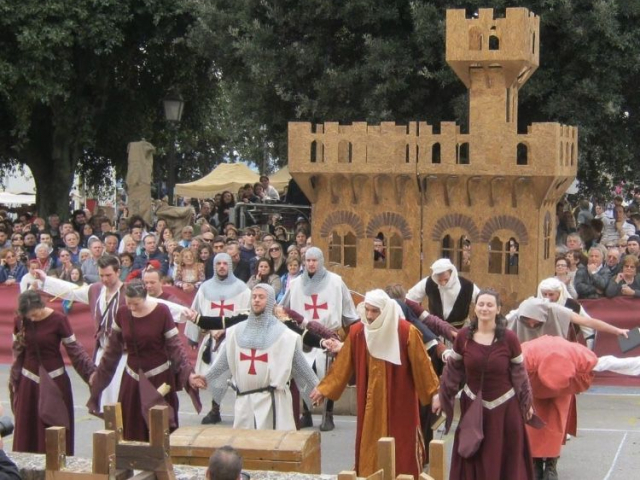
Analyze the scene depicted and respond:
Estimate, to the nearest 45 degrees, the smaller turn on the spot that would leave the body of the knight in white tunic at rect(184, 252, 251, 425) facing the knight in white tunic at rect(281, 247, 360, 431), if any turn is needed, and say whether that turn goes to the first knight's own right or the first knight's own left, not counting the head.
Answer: approximately 90° to the first knight's own left

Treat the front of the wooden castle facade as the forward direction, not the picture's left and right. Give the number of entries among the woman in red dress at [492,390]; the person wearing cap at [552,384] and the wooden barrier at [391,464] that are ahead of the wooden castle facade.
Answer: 3

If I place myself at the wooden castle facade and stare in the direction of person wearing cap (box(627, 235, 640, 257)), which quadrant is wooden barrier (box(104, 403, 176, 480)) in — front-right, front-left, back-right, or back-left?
back-right

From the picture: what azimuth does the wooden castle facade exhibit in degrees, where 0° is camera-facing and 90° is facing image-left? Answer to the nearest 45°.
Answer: approximately 0°

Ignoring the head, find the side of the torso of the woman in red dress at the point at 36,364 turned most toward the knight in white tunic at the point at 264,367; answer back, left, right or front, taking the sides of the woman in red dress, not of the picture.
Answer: left

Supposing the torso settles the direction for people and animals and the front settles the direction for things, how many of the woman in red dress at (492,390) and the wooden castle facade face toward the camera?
2

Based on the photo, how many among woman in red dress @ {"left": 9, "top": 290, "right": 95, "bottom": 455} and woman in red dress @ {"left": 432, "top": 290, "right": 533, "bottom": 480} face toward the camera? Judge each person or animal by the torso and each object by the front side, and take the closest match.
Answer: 2

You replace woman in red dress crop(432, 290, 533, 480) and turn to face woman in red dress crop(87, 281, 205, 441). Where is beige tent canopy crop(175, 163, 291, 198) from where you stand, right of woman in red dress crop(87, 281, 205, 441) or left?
right

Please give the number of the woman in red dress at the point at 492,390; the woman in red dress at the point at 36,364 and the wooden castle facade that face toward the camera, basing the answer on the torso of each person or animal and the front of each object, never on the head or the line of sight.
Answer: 3

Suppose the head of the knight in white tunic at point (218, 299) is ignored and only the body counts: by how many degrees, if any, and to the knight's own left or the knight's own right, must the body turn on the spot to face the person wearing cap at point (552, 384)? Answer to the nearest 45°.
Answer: approximately 45° to the knight's own left

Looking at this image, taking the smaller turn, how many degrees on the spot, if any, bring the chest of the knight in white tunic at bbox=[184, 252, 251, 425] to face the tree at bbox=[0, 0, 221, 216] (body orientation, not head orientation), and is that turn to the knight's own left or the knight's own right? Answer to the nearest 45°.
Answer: approximately 180°

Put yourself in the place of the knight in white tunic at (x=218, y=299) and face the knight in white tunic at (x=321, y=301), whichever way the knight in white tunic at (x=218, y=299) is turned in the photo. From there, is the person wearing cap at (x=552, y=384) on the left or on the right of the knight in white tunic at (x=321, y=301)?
right
